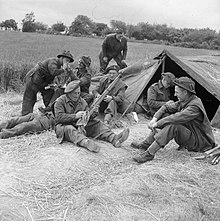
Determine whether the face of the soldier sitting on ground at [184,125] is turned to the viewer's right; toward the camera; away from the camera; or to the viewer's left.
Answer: to the viewer's left

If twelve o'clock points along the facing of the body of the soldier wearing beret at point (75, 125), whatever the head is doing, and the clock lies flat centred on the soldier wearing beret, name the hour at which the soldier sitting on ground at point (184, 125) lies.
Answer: The soldier sitting on ground is roughly at 11 o'clock from the soldier wearing beret.

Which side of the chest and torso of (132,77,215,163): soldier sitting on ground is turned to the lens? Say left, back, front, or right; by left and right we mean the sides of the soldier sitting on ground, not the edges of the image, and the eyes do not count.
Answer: left

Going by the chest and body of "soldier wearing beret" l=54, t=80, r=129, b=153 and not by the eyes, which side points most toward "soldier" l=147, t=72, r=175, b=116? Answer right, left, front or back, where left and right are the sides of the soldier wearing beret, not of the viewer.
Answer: left

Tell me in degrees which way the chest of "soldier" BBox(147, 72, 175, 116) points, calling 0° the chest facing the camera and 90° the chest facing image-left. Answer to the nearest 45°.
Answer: approximately 315°

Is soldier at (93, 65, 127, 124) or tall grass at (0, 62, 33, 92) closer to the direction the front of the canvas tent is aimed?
the soldier

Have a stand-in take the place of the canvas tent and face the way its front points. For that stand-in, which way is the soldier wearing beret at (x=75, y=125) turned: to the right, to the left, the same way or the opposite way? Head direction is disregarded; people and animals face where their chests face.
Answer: to the left

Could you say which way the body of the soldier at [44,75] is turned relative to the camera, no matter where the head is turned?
to the viewer's right

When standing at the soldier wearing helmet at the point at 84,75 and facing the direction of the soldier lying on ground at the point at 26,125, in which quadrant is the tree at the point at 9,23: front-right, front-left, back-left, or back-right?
back-right

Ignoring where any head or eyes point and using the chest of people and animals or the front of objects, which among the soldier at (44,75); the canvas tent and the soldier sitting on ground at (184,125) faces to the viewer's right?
the soldier
